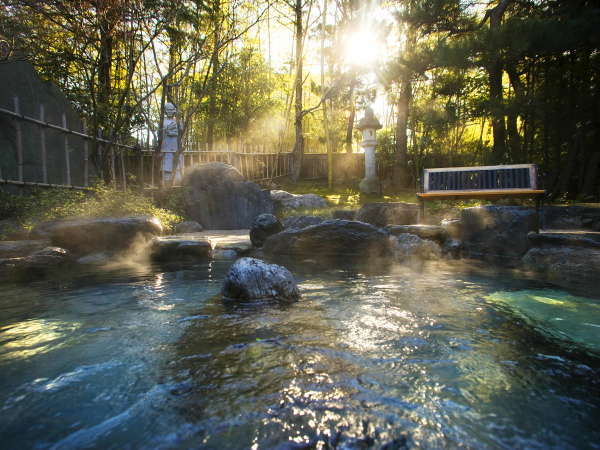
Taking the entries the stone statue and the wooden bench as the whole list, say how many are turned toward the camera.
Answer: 2

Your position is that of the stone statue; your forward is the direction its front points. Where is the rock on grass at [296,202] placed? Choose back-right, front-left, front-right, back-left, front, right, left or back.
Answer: left

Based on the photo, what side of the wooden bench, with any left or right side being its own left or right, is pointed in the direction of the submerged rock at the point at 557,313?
front

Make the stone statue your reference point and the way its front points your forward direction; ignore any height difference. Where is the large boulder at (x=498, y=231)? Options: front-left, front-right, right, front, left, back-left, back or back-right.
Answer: front-left

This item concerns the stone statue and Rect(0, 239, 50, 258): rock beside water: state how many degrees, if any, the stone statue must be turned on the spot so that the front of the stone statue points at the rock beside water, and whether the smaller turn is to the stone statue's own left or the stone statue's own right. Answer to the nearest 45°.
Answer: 0° — it already faces it

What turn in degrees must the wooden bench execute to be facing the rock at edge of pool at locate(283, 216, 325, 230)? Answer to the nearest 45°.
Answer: approximately 45° to its right

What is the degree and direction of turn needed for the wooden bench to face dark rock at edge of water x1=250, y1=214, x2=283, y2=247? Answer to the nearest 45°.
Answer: approximately 45° to its right

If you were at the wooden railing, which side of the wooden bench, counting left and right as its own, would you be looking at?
right

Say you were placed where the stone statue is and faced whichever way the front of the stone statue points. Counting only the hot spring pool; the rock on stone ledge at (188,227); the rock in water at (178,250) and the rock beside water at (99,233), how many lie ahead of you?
4

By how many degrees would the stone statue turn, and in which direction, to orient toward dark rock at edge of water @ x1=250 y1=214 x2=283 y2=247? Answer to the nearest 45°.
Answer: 0° — it already faces it

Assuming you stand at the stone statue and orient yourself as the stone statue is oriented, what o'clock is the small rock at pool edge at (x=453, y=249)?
The small rock at pool edge is roughly at 11 o'clock from the stone statue.

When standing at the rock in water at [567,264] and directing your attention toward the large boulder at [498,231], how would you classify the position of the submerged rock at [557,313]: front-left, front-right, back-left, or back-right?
back-left

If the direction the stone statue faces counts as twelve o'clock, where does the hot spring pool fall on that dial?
The hot spring pool is roughly at 12 o'clock from the stone statue.

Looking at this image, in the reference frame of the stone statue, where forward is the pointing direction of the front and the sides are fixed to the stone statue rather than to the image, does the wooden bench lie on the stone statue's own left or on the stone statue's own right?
on the stone statue's own left

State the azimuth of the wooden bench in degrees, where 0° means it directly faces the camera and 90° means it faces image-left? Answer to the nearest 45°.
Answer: approximately 0°
